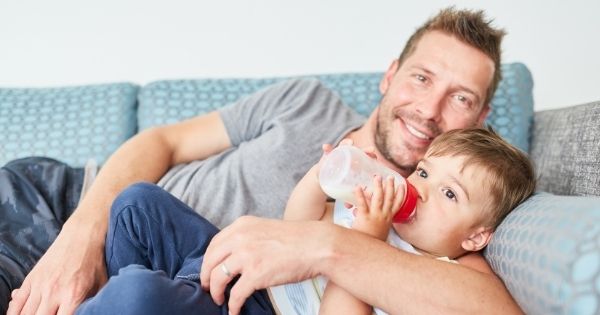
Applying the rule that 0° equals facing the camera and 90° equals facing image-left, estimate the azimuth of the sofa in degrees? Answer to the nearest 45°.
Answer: approximately 0°
